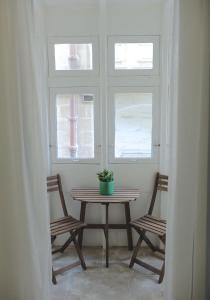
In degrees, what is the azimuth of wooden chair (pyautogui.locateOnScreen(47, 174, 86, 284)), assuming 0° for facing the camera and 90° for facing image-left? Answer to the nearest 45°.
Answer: approximately 315°

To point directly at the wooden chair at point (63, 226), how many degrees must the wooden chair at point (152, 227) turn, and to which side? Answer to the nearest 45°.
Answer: approximately 45° to its right

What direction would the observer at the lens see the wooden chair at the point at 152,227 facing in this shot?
facing the viewer and to the left of the viewer

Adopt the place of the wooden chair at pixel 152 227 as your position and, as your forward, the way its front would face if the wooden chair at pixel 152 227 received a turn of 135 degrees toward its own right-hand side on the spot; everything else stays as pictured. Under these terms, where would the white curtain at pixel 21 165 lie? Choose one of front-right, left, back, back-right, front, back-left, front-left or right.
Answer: back-left

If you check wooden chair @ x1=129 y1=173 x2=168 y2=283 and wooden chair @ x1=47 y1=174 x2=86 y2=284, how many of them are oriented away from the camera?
0

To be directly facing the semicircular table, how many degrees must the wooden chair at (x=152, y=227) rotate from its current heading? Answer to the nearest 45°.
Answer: approximately 45° to its right

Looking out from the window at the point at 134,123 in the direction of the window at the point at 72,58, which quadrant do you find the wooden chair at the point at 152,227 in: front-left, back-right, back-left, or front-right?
back-left
